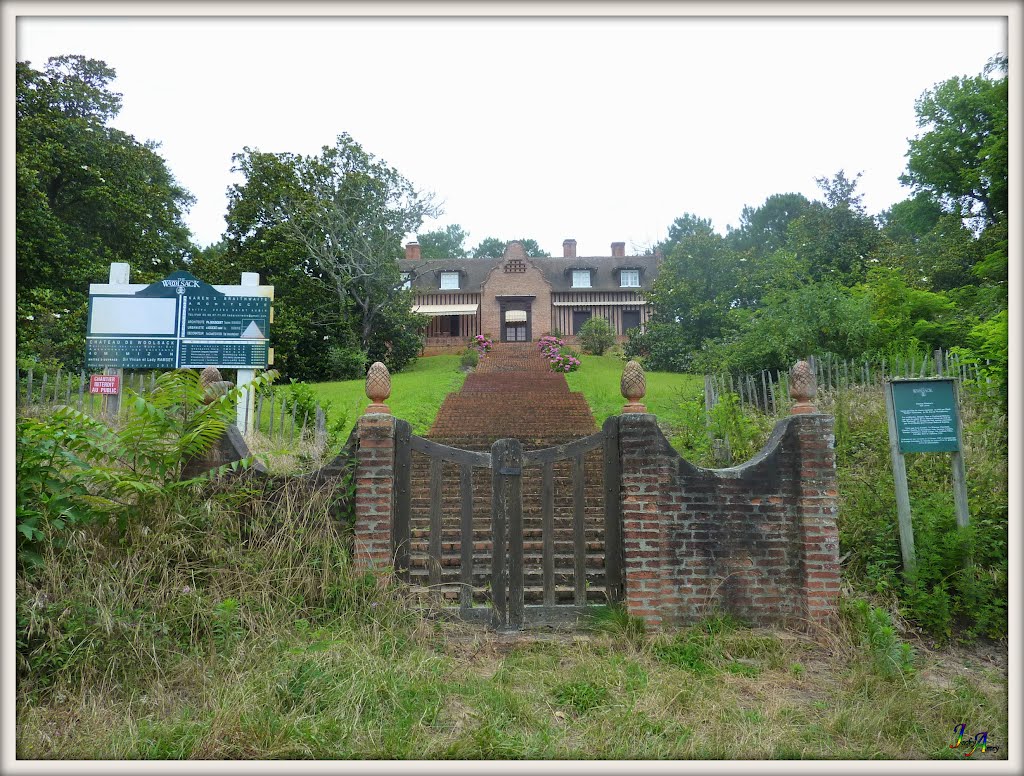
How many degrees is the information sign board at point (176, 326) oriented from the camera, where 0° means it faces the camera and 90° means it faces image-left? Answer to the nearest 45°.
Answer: approximately 0°

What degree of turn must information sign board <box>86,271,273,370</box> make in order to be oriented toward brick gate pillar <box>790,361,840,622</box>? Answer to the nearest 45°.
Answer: approximately 45° to its left

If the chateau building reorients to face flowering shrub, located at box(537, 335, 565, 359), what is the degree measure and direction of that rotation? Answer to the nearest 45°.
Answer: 0° — it already faces it

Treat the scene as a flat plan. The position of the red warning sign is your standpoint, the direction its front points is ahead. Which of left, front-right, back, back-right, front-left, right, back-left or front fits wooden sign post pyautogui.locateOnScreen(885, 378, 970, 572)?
front-left

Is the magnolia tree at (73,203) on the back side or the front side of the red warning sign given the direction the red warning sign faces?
on the back side

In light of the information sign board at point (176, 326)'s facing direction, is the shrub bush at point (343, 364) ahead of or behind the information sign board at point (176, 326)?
behind

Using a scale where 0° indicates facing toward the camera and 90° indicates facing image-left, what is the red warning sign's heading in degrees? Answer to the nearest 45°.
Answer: approximately 0°

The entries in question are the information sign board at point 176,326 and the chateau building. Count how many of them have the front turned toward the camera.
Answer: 2

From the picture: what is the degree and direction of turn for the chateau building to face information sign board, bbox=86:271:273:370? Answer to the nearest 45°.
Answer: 0° — it already faces it
